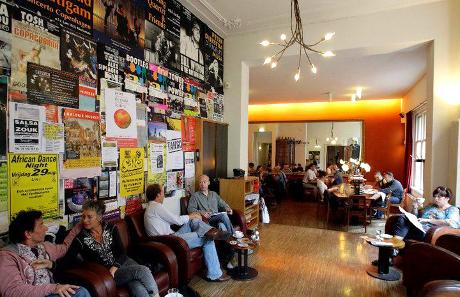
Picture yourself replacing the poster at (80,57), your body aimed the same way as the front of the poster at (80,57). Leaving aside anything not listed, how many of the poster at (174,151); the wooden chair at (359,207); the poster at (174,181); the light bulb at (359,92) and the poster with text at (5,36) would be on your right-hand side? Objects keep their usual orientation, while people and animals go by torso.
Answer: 1

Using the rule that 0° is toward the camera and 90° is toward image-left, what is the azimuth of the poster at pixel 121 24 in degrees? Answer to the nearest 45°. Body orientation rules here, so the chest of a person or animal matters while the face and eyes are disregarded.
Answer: approximately 315°

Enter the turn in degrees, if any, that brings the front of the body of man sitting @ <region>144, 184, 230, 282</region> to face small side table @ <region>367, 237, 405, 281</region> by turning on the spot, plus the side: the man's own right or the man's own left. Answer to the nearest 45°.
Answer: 0° — they already face it

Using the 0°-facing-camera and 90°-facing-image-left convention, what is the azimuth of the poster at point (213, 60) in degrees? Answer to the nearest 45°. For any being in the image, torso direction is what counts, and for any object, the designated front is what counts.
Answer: approximately 315°

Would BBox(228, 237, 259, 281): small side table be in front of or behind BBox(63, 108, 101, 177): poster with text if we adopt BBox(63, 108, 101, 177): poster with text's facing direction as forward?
in front

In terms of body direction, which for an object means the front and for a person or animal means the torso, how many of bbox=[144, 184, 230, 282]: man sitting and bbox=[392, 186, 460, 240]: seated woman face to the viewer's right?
1

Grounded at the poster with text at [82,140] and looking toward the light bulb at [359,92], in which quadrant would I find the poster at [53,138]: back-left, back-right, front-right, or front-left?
back-right

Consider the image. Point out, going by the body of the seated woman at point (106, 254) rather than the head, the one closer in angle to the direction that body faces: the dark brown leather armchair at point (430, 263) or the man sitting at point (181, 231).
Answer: the dark brown leather armchair

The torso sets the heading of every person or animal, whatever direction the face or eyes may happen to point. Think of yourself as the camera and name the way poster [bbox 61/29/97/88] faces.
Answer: facing the viewer and to the right of the viewer

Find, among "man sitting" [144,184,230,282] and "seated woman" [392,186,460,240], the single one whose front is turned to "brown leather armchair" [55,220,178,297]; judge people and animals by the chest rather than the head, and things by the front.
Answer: the seated woman

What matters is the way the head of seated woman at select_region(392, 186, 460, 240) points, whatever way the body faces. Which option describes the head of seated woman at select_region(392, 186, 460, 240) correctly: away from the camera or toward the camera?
toward the camera

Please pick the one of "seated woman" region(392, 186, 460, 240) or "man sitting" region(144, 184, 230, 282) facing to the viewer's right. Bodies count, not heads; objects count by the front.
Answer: the man sitting

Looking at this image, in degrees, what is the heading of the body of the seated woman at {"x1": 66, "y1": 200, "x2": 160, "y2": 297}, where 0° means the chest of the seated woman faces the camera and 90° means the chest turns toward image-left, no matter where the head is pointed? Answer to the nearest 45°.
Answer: approximately 315°
